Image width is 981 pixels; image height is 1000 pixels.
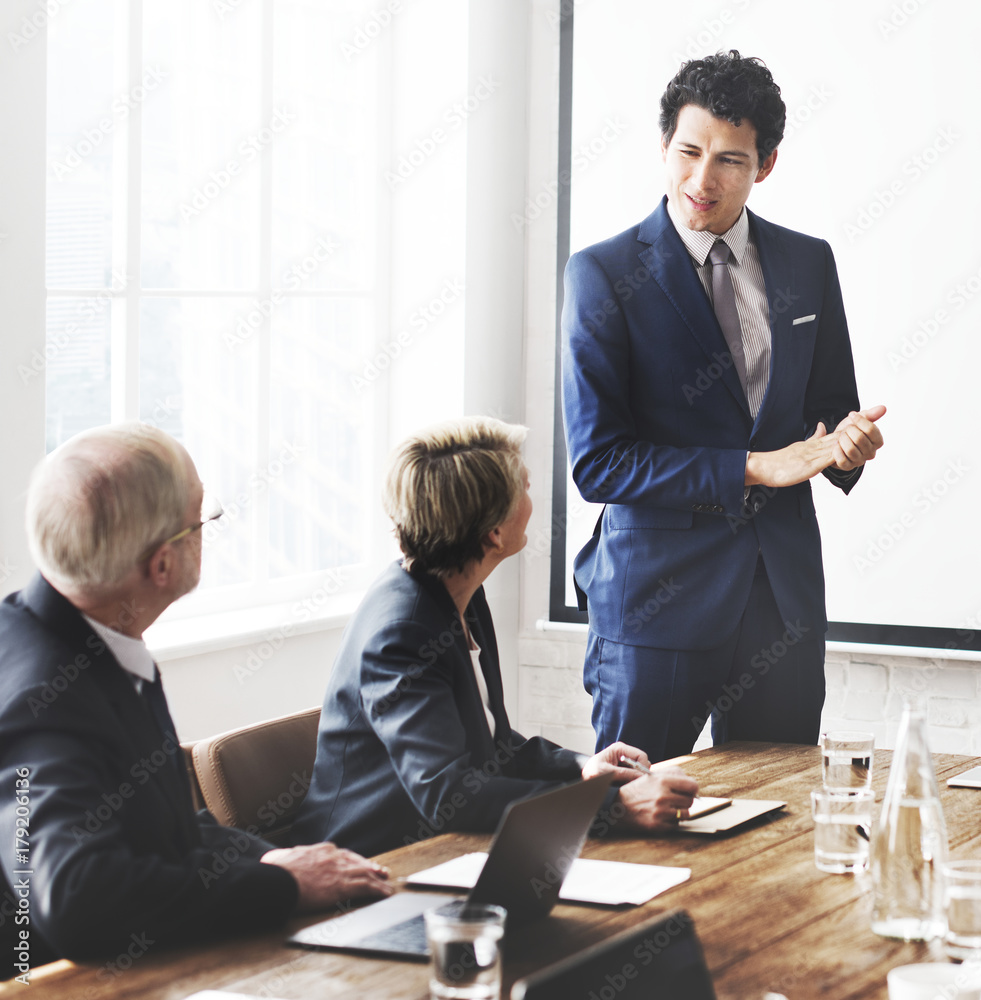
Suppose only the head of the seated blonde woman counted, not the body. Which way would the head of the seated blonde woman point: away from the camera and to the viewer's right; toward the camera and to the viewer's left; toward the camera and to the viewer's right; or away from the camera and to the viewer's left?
away from the camera and to the viewer's right

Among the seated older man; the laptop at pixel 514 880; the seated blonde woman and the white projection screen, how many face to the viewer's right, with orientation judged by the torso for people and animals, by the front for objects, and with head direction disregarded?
2

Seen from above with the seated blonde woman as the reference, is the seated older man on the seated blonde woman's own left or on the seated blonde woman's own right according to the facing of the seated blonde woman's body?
on the seated blonde woman's own right

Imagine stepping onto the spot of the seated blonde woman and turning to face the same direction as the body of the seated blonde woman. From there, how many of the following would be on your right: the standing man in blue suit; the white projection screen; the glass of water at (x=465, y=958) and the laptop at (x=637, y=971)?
2

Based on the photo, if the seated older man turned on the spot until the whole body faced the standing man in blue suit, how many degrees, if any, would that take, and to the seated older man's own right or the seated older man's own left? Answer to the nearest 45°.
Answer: approximately 45° to the seated older man's own left

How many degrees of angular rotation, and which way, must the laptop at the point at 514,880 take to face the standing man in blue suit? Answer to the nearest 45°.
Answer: approximately 135° to its right

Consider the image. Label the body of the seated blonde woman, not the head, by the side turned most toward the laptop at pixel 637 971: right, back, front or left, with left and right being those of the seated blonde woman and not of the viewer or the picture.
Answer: right

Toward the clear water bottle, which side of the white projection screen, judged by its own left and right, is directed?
front

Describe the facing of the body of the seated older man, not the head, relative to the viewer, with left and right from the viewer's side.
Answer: facing to the right of the viewer

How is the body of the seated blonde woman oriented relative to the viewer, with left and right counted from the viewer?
facing to the right of the viewer
